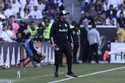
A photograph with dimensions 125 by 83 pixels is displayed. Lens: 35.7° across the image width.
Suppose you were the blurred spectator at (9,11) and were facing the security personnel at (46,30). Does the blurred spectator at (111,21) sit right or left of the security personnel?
left

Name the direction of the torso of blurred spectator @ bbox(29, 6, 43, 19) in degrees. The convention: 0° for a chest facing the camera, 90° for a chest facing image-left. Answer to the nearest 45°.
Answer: approximately 0°
